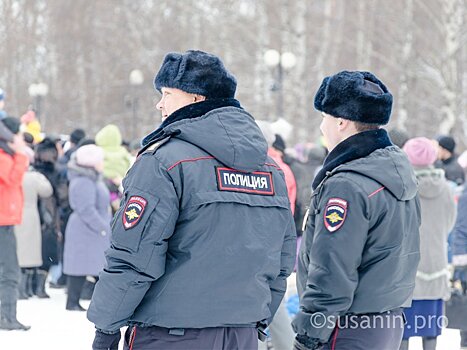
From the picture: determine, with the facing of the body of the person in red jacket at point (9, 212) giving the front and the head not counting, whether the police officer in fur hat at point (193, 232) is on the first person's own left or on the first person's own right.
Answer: on the first person's own right

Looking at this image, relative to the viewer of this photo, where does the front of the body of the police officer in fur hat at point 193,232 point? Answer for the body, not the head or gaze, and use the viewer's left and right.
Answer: facing away from the viewer and to the left of the viewer

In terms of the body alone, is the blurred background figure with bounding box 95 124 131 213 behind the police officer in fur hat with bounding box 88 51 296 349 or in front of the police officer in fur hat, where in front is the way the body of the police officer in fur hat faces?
in front

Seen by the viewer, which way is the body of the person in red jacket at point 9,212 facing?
to the viewer's right

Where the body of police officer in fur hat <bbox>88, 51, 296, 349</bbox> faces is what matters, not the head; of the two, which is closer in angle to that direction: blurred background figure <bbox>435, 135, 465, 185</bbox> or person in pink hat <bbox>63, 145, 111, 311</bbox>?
the person in pink hat

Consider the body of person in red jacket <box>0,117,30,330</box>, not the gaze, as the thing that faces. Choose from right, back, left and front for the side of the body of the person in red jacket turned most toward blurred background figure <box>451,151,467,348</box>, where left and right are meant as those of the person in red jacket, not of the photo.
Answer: front

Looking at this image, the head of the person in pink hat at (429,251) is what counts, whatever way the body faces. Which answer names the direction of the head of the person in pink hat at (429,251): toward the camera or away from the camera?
away from the camera

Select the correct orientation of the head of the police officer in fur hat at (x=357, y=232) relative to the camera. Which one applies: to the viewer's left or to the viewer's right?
to the viewer's left

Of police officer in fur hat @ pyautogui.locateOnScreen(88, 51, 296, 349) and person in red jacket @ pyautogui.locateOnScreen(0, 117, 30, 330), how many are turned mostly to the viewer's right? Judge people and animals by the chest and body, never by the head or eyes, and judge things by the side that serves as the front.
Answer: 1

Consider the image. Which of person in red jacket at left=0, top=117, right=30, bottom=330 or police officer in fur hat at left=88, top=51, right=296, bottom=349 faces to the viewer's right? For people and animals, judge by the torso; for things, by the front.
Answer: the person in red jacket

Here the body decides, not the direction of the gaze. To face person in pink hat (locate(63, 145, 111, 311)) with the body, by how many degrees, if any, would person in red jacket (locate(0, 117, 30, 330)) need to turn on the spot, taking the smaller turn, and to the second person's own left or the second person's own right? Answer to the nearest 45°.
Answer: approximately 45° to the second person's own left

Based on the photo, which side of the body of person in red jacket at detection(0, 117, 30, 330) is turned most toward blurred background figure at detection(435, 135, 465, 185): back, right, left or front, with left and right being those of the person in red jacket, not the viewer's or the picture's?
front

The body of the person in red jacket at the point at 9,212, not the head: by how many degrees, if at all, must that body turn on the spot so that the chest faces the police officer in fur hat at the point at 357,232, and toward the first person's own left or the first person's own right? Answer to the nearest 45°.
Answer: approximately 90° to the first person's own right
